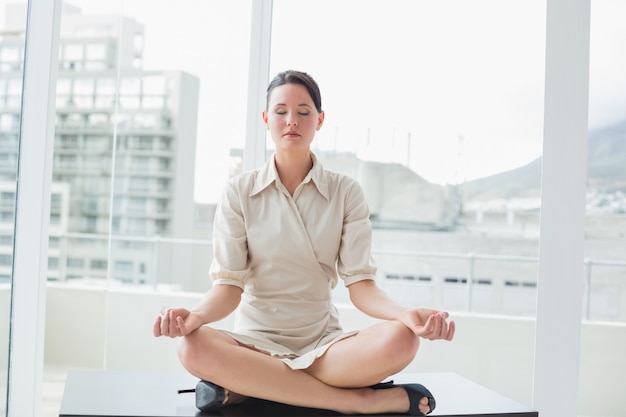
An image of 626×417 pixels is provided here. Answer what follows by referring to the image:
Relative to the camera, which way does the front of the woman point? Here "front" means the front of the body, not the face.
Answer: toward the camera

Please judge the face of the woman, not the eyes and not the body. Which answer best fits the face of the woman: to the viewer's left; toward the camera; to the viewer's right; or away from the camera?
toward the camera

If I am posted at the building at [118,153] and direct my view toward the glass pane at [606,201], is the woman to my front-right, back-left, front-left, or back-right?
front-right

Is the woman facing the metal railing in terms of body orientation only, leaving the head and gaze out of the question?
no

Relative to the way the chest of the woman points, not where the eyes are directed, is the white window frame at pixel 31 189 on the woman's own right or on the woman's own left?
on the woman's own right

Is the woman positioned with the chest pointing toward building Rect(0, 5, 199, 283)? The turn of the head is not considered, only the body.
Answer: no

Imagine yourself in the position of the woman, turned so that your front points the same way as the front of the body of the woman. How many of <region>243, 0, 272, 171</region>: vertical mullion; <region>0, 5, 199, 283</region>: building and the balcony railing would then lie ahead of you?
0

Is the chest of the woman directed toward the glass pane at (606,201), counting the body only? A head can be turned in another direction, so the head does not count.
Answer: no

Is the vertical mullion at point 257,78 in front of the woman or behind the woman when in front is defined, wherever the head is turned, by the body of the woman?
behind

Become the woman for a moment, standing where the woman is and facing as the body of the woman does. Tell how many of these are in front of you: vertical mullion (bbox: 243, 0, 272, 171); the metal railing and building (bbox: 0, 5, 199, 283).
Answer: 0
